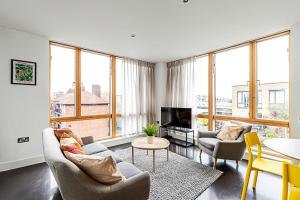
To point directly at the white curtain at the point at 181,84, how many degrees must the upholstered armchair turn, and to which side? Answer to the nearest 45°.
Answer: approximately 90° to its right

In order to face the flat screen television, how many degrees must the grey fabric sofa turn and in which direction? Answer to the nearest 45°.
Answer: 0° — it already faces it

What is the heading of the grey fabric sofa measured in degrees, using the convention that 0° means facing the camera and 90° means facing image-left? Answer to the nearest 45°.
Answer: approximately 225°

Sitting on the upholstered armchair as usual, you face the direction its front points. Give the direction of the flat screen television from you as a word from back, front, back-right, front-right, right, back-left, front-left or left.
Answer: right

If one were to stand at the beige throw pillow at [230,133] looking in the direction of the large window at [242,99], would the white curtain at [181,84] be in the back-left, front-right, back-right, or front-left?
front-left

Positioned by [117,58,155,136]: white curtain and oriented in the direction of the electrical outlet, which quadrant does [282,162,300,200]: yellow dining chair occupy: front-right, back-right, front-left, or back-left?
front-left

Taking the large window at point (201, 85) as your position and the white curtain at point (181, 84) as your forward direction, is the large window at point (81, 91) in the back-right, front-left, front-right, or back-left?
front-left

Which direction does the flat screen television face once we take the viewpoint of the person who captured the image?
facing the viewer and to the left of the viewer

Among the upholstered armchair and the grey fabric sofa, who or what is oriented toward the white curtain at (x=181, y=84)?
the grey fabric sofa

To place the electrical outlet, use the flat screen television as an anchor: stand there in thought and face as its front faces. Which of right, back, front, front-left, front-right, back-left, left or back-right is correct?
front

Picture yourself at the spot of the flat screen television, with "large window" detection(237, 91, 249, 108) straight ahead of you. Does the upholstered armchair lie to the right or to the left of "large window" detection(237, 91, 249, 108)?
right

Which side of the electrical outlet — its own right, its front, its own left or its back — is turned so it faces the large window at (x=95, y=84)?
left

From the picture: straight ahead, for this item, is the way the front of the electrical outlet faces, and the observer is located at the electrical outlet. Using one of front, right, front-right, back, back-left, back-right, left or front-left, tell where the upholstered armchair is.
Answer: front-left
